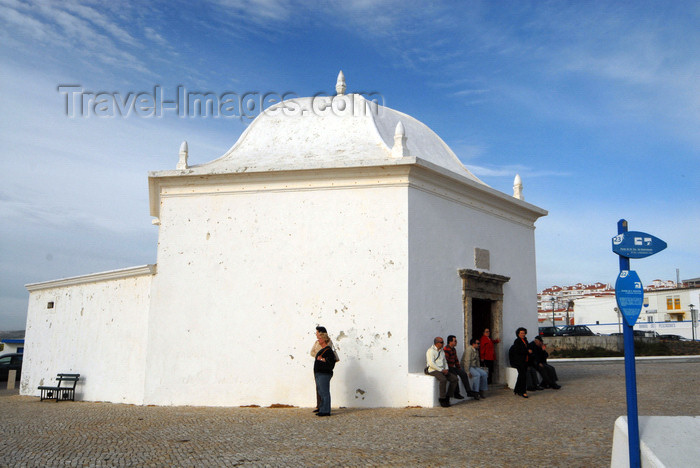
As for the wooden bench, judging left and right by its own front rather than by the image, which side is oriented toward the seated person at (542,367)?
left

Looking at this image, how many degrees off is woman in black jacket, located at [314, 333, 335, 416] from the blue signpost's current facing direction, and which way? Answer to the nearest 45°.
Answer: approximately 135° to its right

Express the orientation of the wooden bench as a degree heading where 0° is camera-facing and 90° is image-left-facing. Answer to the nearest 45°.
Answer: approximately 45°

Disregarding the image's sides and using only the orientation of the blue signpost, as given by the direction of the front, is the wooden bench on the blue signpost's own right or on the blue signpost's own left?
on the blue signpost's own right

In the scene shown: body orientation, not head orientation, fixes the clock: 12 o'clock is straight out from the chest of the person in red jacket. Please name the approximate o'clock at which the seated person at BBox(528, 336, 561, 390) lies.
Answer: The seated person is roughly at 10 o'clock from the person in red jacket.

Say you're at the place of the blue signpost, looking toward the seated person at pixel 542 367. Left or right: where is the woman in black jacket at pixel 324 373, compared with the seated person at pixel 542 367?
left

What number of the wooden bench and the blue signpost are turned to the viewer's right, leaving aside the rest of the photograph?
0

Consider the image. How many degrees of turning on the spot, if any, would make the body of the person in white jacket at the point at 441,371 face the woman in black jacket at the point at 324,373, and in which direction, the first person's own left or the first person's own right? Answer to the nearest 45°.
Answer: approximately 90° to the first person's own right

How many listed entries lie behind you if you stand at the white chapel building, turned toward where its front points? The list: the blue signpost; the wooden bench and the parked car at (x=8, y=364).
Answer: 2

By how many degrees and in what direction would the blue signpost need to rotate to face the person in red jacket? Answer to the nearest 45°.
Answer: approximately 180°

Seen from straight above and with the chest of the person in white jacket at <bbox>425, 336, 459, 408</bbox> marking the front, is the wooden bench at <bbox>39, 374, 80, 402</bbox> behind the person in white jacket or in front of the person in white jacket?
behind
